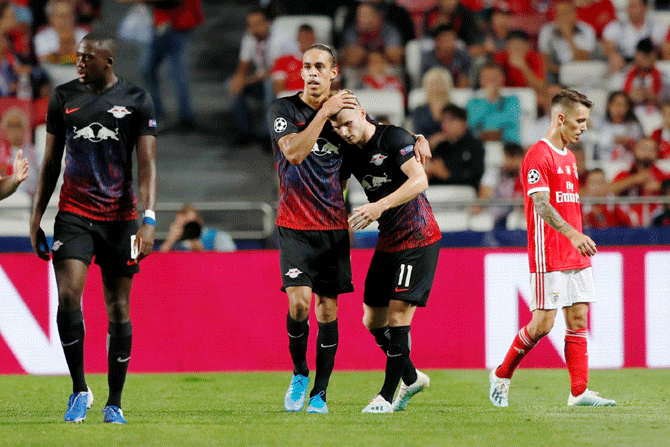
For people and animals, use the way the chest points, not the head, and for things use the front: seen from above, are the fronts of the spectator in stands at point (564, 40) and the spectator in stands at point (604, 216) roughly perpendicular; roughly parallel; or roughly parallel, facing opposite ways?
roughly parallel

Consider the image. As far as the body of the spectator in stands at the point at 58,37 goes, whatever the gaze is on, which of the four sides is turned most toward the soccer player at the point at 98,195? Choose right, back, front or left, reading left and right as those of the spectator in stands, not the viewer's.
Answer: front

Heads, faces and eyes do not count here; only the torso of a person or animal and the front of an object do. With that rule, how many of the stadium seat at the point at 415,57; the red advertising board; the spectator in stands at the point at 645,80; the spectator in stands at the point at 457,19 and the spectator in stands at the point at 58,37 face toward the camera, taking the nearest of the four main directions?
5

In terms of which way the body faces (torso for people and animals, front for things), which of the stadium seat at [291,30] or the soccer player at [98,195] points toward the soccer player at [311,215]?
the stadium seat

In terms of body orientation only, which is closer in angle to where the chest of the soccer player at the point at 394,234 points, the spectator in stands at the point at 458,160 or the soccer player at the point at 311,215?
the soccer player

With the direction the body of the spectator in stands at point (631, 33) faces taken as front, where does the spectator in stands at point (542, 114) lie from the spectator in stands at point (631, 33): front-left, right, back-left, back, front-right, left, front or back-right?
front-right

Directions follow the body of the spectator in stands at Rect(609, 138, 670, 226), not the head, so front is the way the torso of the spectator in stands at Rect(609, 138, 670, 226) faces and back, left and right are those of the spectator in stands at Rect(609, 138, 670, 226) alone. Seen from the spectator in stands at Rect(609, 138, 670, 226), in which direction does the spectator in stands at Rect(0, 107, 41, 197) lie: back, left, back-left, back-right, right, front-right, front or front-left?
right

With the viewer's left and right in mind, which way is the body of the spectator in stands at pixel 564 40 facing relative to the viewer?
facing the viewer

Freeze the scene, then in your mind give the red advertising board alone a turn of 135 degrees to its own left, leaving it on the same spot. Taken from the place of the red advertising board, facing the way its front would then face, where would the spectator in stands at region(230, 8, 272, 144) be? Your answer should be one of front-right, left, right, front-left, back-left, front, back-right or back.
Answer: front-left

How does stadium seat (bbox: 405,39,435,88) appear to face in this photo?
toward the camera

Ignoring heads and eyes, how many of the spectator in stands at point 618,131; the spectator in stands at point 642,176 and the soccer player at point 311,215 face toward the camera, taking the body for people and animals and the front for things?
3

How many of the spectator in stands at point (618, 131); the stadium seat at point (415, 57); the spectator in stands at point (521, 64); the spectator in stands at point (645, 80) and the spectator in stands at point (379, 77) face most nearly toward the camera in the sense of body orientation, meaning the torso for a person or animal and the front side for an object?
5

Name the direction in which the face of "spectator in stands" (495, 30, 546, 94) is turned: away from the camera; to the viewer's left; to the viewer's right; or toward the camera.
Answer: toward the camera

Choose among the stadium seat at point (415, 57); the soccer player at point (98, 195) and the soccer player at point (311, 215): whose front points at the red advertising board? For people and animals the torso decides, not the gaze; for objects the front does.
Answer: the stadium seat

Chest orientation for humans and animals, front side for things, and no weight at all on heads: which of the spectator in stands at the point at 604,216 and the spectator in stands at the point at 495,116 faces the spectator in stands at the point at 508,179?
the spectator in stands at the point at 495,116

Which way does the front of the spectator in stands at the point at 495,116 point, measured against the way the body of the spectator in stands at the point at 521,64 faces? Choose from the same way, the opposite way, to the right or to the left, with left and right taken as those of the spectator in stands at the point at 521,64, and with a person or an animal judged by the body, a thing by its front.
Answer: the same way

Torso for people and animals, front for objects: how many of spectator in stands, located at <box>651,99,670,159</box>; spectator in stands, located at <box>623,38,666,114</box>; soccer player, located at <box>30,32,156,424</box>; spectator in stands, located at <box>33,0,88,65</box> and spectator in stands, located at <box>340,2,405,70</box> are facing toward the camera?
5

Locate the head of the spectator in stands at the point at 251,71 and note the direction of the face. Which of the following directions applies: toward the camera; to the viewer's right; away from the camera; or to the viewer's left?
toward the camera

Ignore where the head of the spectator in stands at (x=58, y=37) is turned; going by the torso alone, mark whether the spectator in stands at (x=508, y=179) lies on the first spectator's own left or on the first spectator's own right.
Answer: on the first spectator's own left

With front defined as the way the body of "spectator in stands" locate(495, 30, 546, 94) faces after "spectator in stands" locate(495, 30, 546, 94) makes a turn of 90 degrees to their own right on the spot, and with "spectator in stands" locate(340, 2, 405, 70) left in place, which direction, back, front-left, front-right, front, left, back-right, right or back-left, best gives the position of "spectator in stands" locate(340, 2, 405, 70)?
front

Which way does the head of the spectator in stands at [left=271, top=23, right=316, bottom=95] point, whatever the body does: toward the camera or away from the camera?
toward the camera
